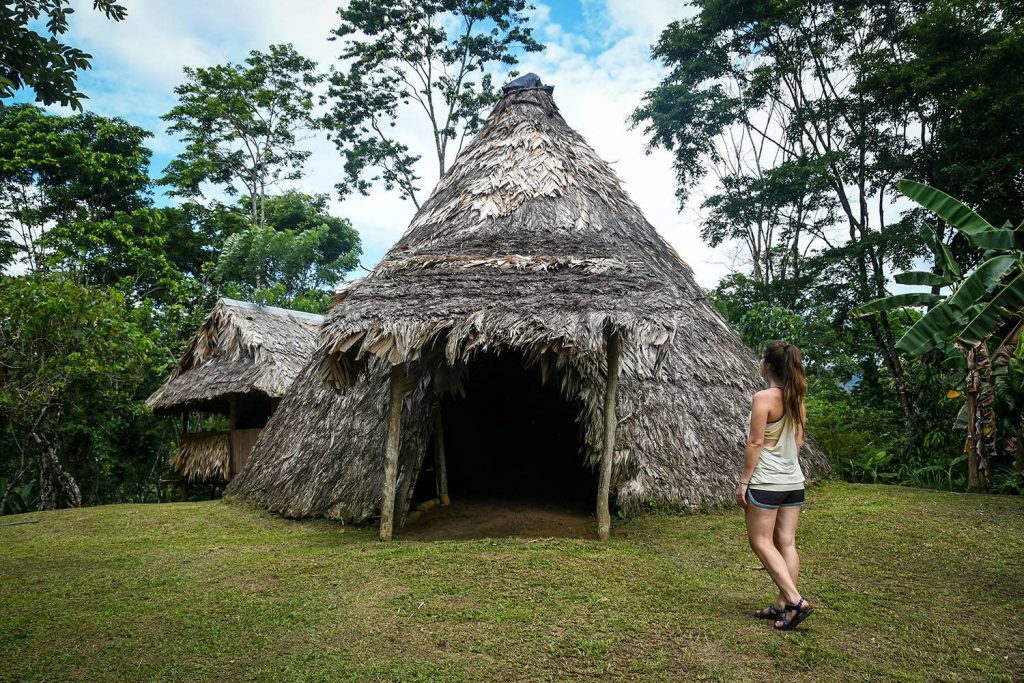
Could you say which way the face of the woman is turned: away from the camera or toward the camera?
away from the camera

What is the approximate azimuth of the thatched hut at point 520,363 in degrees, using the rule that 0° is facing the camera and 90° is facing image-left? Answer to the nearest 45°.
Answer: approximately 0°

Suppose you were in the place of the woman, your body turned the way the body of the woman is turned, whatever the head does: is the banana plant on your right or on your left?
on your right

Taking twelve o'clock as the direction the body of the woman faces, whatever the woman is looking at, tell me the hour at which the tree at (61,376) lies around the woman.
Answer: The tree is roughly at 11 o'clock from the woman.

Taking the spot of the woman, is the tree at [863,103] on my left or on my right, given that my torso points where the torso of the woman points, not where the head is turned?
on my right

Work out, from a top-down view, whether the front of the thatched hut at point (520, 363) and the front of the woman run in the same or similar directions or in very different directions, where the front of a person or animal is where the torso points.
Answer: very different directions

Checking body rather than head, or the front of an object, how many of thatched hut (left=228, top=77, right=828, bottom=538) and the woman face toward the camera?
1

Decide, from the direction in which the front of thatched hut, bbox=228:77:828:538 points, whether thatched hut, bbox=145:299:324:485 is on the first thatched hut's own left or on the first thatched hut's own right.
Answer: on the first thatched hut's own right

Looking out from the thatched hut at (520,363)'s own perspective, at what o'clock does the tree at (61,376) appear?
The tree is roughly at 4 o'clock from the thatched hut.

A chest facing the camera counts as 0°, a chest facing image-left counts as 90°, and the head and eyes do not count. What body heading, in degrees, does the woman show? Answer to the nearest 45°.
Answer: approximately 135°
